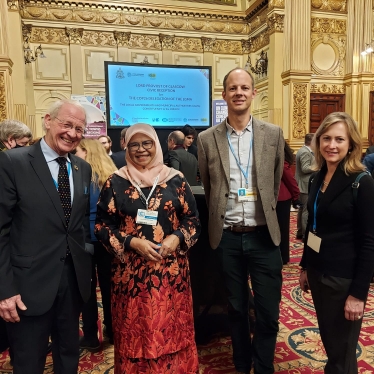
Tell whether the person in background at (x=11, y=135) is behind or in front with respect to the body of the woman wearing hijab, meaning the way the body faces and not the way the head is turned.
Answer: behind

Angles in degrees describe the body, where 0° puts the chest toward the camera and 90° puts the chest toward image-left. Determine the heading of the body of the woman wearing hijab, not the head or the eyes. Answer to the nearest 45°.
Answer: approximately 0°

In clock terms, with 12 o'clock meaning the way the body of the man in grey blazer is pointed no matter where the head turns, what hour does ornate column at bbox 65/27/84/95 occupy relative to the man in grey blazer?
The ornate column is roughly at 5 o'clock from the man in grey blazer.

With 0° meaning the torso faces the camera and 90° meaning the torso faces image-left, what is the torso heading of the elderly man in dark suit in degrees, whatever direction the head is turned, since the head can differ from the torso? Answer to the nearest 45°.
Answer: approximately 315°

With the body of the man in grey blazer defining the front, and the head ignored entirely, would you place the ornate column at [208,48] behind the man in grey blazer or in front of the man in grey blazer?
behind
